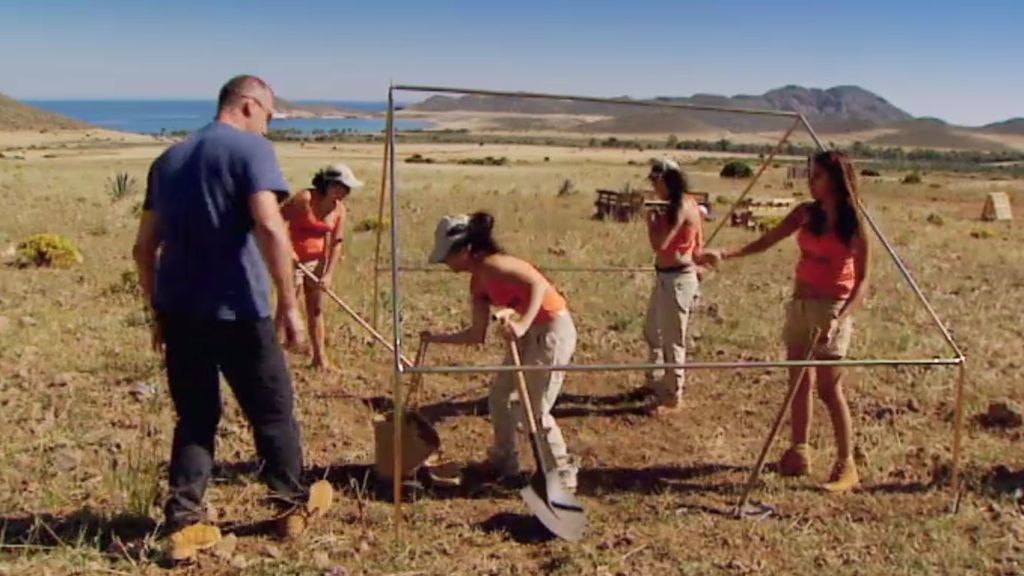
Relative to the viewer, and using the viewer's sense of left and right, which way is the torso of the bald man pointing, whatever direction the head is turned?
facing away from the viewer and to the right of the viewer

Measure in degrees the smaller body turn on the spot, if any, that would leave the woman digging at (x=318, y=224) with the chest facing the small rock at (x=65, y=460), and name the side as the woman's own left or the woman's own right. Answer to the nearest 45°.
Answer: approximately 90° to the woman's own right

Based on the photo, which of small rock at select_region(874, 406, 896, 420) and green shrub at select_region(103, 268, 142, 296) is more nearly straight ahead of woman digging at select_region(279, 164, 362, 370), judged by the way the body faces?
the small rock

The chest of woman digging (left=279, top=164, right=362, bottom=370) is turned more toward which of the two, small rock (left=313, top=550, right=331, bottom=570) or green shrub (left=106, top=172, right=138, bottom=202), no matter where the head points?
the small rock

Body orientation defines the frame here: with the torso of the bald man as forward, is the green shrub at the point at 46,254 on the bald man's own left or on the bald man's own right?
on the bald man's own left

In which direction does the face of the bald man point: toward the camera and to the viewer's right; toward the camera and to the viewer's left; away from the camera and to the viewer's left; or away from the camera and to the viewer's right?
away from the camera and to the viewer's right

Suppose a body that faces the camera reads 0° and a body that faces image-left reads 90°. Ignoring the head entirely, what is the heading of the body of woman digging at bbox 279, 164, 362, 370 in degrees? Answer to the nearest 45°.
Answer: approximately 315°

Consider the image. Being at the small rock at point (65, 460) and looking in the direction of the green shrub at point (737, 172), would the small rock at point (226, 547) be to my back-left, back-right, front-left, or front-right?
back-right

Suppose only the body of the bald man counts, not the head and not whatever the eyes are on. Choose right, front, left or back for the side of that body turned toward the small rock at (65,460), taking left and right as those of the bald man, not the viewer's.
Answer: left
